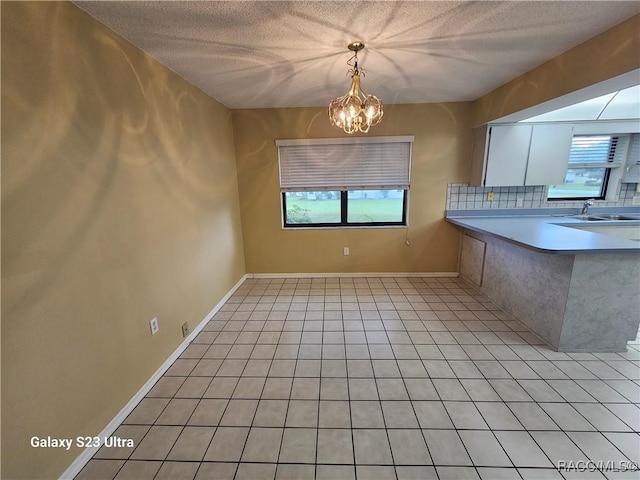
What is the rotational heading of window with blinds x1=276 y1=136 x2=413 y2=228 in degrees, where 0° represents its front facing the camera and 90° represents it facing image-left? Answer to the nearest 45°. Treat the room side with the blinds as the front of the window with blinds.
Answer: approximately 0°

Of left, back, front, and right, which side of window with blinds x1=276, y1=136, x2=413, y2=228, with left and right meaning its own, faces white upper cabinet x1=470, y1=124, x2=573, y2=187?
left

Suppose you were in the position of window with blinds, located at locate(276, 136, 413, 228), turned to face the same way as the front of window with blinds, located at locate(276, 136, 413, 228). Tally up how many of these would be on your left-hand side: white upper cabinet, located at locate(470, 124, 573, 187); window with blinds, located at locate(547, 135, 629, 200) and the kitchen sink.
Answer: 3

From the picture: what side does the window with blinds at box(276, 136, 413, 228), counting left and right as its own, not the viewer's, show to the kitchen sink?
left

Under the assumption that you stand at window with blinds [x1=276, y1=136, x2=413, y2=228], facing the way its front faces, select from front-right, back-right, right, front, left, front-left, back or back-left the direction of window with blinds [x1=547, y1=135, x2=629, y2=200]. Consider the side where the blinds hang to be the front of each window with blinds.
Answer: left

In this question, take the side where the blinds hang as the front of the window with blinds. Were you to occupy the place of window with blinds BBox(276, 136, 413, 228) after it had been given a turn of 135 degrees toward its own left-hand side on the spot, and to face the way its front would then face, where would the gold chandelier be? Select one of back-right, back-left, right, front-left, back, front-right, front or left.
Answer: back-right
